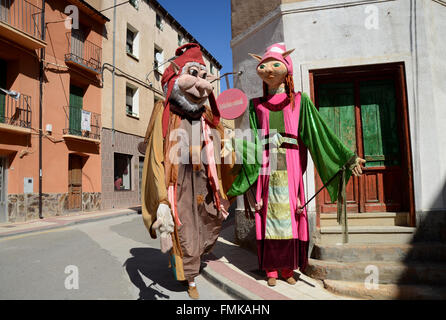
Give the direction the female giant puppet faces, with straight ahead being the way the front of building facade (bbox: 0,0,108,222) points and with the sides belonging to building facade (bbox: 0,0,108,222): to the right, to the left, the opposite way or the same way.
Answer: to the right

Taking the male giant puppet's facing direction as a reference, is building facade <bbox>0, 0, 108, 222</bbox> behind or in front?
behind

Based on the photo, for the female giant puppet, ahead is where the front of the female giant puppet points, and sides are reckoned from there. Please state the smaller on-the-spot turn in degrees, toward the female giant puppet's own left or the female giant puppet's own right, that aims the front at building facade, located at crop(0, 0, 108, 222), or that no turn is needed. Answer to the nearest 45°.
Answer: approximately 135° to the female giant puppet's own right

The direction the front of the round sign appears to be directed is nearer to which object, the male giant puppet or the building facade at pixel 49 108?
the male giant puppet

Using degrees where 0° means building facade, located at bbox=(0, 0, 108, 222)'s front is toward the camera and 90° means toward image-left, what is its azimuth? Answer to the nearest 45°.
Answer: approximately 315°

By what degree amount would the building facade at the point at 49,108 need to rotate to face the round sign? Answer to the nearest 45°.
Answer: approximately 45° to its right

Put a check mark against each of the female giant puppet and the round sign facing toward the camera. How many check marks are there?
2

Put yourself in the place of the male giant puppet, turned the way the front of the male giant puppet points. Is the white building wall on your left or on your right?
on your left
